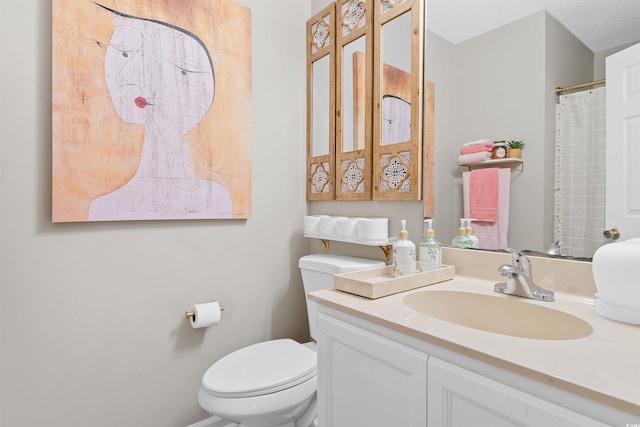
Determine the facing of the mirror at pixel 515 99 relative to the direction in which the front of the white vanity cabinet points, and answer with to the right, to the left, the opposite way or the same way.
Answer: the same way

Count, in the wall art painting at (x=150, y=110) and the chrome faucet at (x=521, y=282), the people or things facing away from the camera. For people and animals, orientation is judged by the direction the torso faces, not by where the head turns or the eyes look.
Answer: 0

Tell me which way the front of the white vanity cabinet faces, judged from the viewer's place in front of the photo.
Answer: facing the viewer and to the left of the viewer

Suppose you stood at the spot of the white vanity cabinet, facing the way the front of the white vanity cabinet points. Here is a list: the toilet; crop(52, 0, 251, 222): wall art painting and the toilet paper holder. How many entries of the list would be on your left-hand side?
0

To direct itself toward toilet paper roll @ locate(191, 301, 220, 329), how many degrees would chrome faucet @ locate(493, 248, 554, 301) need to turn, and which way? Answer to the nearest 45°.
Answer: approximately 45° to its right

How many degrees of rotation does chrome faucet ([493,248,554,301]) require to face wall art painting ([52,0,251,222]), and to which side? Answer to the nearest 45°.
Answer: approximately 45° to its right

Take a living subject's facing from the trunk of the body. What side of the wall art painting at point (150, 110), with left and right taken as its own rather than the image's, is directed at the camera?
front

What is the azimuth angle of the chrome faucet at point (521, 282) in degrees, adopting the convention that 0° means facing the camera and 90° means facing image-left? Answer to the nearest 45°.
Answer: approximately 45°

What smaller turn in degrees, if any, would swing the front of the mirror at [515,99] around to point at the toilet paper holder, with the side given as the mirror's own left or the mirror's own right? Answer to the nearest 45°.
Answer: approximately 45° to the mirror's own right

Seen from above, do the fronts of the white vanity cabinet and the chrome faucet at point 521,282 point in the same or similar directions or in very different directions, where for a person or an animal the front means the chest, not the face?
same or similar directions

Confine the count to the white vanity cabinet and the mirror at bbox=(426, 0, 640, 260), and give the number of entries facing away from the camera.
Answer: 0

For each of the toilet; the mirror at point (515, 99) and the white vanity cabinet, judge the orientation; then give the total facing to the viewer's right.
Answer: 0

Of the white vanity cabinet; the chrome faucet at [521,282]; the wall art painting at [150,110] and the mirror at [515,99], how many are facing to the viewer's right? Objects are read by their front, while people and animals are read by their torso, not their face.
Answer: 0
